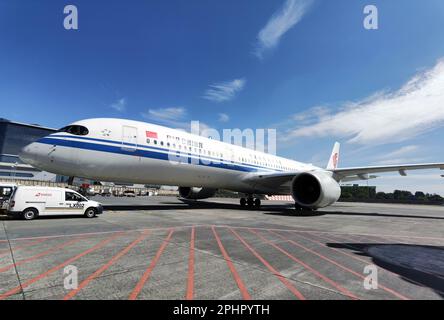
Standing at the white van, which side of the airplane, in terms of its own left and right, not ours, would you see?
front

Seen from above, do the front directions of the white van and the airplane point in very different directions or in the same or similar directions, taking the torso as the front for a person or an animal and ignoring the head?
very different directions

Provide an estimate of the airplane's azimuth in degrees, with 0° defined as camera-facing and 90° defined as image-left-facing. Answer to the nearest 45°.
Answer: approximately 45°

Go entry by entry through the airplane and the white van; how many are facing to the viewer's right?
1

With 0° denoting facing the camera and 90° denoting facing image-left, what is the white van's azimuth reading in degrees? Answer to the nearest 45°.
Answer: approximately 270°
